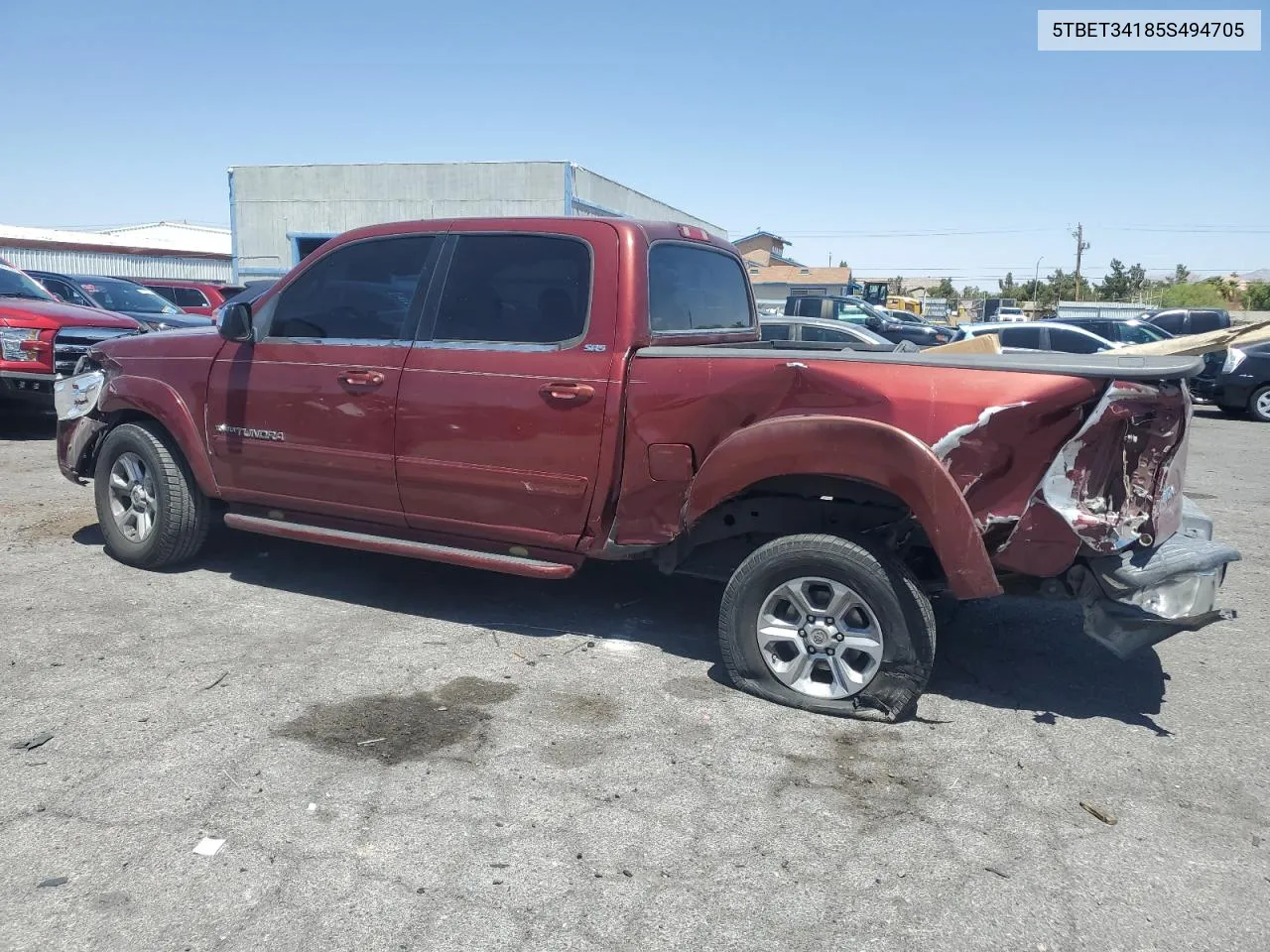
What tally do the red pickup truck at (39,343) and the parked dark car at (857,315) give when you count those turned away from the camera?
0

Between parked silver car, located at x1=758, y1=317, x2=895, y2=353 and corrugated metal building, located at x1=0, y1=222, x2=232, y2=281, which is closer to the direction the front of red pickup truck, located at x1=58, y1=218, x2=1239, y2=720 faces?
the corrugated metal building

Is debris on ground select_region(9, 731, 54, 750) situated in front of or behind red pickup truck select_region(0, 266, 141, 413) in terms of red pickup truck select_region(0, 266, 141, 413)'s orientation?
in front

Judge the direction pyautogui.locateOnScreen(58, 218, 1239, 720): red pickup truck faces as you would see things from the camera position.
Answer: facing away from the viewer and to the left of the viewer

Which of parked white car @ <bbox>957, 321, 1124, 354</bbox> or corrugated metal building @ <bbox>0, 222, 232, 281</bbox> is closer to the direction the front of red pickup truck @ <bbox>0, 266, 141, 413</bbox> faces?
the parked white car

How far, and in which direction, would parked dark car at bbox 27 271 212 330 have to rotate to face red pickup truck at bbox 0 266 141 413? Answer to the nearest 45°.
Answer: approximately 45° to its right

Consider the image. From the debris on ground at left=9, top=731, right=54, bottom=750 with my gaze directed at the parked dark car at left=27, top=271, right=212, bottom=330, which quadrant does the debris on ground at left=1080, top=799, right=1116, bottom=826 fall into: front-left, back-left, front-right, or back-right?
back-right

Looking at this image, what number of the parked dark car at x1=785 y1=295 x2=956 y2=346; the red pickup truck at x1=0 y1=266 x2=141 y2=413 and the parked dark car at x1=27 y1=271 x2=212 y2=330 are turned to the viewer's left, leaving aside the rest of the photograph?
0

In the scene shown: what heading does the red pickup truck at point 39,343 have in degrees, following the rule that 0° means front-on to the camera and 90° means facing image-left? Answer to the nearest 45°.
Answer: approximately 315°

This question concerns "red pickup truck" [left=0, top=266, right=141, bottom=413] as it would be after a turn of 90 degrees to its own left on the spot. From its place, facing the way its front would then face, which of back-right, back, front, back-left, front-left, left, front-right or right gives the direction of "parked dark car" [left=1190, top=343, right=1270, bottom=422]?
front-right

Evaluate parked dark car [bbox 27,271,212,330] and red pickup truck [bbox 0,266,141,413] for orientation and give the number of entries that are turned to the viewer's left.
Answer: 0

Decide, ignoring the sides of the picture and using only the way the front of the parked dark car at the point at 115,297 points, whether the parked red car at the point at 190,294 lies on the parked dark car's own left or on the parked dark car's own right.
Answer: on the parked dark car's own left

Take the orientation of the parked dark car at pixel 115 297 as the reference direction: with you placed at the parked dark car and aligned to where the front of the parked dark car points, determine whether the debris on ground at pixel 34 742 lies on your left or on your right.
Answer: on your right

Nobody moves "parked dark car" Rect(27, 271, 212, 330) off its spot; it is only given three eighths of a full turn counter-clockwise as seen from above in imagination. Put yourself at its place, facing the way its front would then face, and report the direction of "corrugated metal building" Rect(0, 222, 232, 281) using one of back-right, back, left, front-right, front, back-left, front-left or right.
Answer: front

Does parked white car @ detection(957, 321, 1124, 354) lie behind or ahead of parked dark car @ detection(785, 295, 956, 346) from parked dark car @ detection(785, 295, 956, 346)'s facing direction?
ahead

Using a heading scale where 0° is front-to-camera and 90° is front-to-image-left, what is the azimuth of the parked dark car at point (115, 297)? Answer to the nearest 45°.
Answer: approximately 315°

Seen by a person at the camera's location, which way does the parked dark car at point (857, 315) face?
facing the viewer and to the right of the viewer

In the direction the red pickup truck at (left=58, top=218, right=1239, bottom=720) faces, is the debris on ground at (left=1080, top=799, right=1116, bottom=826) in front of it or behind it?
behind

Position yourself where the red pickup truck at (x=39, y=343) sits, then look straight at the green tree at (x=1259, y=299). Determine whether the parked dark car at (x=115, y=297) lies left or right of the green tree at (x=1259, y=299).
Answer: left
